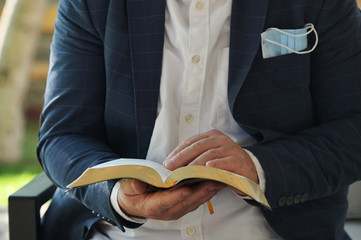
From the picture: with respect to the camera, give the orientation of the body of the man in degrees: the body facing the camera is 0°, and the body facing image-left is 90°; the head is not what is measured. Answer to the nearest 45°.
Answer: approximately 0°

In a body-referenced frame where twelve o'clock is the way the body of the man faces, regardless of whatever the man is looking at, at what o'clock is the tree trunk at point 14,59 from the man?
The tree trunk is roughly at 5 o'clock from the man.
